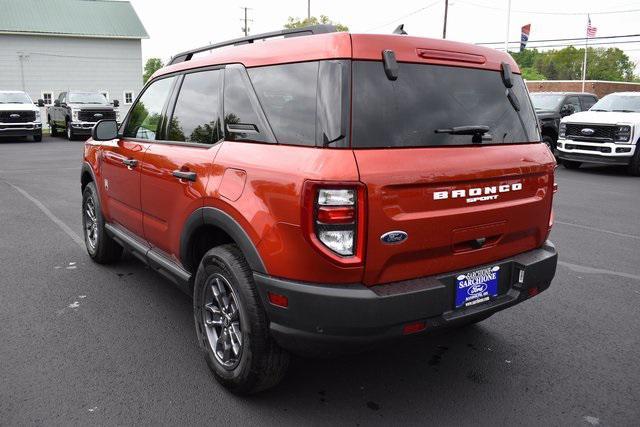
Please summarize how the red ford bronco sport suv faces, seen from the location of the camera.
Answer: facing away from the viewer and to the left of the viewer

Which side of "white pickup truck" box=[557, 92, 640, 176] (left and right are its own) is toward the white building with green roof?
right

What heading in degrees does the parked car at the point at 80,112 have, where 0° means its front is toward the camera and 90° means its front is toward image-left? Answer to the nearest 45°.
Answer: approximately 315°

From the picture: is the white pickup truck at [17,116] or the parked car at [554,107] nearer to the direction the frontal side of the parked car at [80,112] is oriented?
the parked car

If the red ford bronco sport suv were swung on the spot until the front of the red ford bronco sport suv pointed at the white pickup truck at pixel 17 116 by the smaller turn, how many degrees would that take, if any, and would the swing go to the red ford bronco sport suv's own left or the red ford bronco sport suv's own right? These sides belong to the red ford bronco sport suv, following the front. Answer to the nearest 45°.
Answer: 0° — it already faces it

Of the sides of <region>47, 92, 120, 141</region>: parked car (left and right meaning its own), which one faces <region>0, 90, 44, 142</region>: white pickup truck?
right

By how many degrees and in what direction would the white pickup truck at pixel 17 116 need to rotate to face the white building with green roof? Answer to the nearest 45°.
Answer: approximately 135° to its left

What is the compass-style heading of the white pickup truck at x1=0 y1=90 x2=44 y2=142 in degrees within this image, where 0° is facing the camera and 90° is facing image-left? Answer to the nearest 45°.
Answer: approximately 315°

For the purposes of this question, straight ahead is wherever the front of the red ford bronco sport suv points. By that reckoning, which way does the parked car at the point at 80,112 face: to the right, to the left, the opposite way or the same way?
the opposite way

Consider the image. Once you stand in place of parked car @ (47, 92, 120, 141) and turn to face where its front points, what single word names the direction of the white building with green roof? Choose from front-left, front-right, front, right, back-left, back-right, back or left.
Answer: back-left

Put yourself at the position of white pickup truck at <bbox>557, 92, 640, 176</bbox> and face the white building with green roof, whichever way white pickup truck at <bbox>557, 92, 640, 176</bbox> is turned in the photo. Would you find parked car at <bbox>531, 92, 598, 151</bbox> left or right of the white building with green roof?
right
